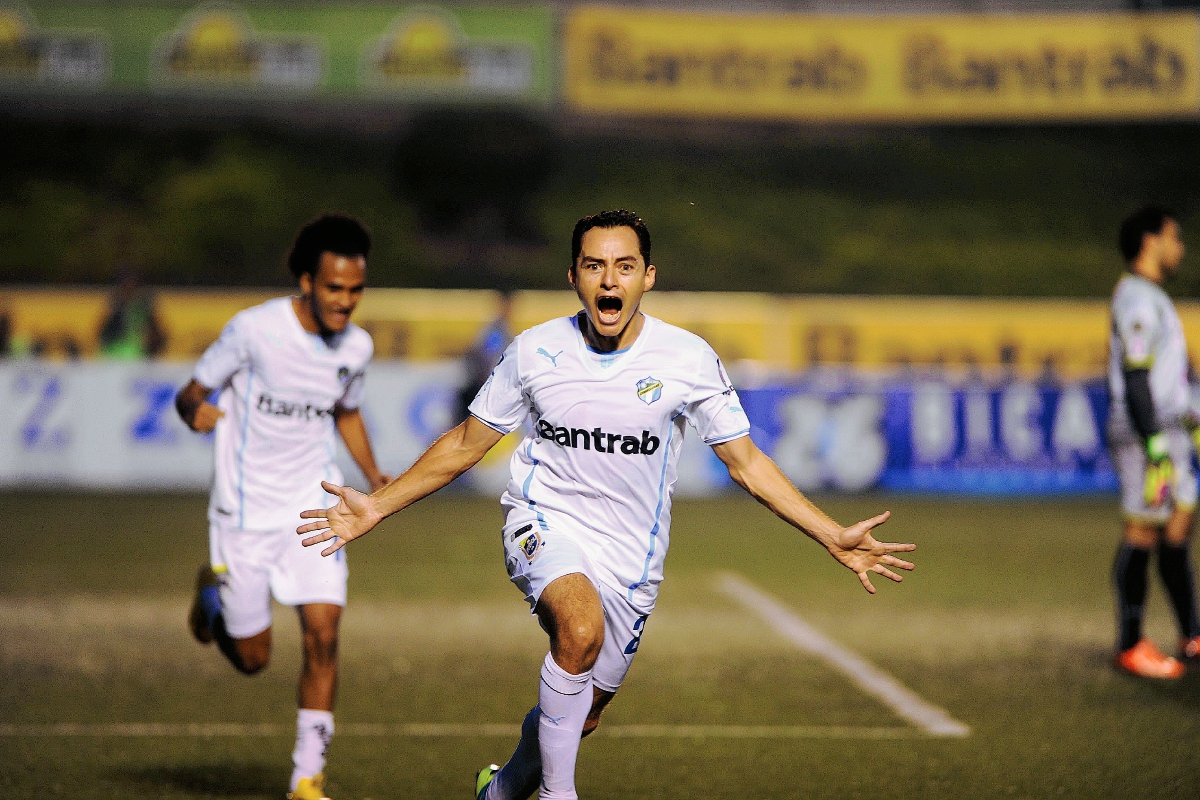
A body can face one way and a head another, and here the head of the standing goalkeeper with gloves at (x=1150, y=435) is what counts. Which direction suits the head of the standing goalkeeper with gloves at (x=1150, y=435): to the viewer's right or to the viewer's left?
to the viewer's right

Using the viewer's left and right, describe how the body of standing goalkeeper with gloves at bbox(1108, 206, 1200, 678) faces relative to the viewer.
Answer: facing to the right of the viewer

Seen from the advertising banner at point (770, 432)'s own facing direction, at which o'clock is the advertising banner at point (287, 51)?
the advertising banner at point (287, 51) is roughly at 5 o'clock from the advertising banner at point (770, 432).

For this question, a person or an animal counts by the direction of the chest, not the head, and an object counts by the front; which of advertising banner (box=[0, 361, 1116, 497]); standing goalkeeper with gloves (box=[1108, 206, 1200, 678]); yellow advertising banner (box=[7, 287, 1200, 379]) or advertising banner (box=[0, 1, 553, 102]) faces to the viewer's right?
the standing goalkeeper with gloves

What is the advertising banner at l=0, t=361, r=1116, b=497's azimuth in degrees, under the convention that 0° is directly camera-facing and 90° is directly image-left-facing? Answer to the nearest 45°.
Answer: approximately 0°

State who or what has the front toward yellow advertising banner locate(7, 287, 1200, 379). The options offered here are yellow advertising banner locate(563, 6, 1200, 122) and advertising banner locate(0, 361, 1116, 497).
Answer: yellow advertising banner locate(563, 6, 1200, 122)

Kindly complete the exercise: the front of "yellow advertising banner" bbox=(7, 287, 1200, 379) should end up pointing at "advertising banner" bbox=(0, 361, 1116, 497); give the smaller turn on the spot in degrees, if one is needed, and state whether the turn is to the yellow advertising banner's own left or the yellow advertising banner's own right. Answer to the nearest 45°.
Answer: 0° — it already faces it

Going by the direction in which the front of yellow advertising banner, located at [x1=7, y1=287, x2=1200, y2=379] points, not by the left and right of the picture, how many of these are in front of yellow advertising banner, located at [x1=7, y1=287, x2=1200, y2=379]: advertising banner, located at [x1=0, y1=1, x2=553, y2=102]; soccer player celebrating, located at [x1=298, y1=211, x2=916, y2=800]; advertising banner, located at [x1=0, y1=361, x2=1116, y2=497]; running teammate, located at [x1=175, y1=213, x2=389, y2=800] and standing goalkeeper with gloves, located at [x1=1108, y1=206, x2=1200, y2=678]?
4

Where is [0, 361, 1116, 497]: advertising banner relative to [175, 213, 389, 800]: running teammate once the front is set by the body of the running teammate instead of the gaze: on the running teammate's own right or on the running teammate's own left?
on the running teammate's own left

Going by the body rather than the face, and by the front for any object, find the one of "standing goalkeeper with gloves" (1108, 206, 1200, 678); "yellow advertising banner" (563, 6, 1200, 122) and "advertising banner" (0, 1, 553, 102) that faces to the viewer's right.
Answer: the standing goalkeeper with gloves

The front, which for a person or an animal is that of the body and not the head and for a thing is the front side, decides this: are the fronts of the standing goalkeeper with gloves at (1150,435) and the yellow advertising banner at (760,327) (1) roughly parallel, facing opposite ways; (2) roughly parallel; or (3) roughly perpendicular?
roughly perpendicular

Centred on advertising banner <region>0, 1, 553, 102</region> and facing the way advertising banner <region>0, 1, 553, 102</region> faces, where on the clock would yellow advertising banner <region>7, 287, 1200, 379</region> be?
The yellow advertising banner is roughly at 11 o'clock from the advertising banner.

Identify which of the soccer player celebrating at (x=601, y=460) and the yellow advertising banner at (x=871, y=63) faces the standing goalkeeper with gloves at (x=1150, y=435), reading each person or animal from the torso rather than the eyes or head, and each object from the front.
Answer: the yellow advertising banner

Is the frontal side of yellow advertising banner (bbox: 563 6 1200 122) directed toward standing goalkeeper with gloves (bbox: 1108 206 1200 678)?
yes
